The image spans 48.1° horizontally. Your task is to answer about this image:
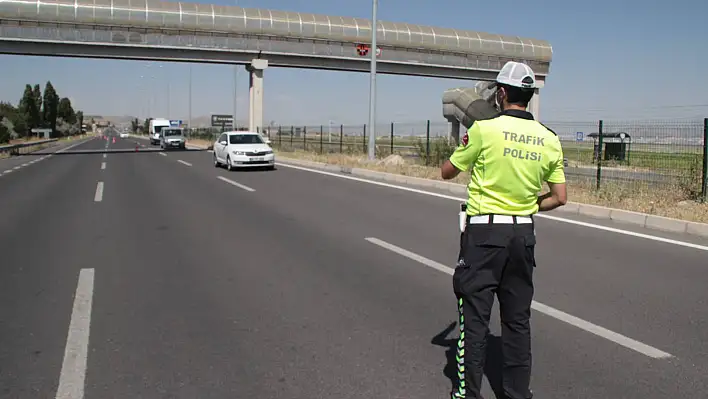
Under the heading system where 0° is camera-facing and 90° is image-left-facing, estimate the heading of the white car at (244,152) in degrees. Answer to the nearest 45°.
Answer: approximately 315°

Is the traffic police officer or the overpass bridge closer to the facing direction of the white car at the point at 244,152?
the traffic police officer

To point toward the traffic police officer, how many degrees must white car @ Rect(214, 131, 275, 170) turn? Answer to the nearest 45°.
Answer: approximately 45° to its right

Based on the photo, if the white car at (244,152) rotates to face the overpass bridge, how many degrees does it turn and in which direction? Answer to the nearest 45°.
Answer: approximately 135° to its left
